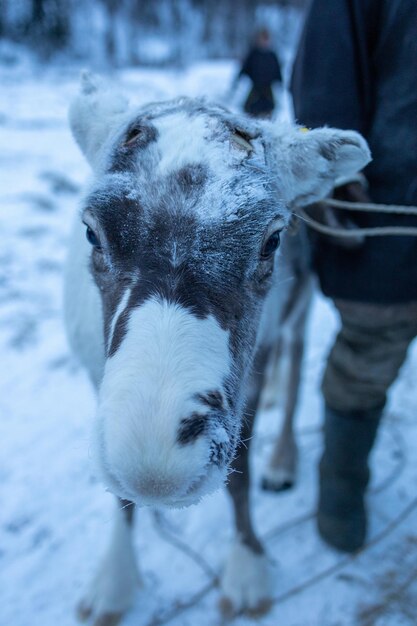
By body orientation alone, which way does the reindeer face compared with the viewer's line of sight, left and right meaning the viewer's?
facing the viewer

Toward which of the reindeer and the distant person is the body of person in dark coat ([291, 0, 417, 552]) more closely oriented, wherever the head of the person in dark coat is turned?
the reindeer

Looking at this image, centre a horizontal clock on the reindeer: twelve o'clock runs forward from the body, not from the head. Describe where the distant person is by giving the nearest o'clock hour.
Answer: The distant person is roughly at 6 o'clock from the reindeer.

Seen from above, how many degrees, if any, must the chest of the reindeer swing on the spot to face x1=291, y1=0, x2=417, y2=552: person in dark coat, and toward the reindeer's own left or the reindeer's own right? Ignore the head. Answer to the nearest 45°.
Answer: approximately 135° to the reindeer's own left

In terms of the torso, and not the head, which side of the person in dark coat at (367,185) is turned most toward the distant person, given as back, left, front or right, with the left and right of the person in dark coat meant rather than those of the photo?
back

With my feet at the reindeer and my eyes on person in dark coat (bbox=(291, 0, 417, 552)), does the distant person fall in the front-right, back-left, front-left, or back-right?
front-left

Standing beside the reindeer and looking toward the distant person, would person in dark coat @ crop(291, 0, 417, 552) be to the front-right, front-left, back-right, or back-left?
front-right

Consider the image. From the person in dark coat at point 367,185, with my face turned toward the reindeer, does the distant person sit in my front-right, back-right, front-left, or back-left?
back-right
